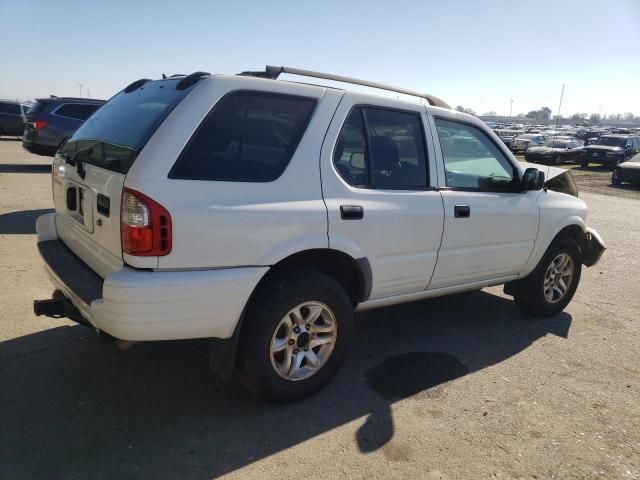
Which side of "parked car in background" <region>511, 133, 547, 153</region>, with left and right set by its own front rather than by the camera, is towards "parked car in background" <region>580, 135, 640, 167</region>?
left

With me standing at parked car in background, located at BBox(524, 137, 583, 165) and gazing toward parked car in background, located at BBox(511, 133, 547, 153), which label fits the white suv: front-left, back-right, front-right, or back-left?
back-left

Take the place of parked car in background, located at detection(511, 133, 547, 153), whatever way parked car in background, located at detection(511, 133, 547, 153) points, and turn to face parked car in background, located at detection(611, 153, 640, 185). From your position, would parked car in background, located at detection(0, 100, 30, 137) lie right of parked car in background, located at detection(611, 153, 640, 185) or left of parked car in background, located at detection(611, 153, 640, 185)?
right

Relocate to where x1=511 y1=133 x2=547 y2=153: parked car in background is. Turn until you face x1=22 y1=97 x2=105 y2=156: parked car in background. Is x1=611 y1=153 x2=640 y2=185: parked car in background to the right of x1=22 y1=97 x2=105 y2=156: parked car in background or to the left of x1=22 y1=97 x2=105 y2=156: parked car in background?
left

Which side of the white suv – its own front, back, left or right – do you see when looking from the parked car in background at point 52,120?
left
